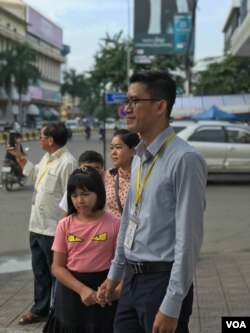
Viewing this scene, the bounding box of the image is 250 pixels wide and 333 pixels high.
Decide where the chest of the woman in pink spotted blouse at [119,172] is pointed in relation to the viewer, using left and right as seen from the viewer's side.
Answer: facing the viewer and to the left of the viewer

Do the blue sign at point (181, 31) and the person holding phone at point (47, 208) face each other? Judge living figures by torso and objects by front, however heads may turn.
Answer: no

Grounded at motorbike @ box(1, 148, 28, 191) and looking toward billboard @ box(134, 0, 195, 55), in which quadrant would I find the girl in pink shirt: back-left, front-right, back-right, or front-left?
back-right

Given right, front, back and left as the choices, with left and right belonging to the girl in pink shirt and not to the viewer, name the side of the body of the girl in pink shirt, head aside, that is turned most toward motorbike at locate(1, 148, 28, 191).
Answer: back

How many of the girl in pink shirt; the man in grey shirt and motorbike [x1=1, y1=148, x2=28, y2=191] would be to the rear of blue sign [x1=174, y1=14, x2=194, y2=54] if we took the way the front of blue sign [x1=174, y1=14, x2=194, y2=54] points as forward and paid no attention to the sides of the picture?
0

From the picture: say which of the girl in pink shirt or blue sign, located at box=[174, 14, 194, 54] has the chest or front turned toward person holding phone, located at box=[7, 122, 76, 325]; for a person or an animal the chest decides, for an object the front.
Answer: the blue sign

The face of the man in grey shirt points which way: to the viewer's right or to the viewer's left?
to the viewer's left

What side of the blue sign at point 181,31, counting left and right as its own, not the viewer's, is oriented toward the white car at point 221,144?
front

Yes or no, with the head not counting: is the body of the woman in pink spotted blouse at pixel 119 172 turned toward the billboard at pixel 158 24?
no

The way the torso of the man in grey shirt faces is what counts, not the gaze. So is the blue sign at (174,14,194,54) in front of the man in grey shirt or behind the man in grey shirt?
behind

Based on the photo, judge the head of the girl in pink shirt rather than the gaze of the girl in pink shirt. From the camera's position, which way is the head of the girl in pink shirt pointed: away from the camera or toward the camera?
toward the camera

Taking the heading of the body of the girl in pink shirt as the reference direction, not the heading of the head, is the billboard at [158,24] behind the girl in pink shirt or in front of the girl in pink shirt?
behind

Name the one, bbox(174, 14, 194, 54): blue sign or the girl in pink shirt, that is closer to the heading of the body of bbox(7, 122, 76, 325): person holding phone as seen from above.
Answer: the girl in pink shirt

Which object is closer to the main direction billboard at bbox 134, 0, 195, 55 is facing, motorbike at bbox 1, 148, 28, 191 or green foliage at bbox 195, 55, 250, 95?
the motorbike

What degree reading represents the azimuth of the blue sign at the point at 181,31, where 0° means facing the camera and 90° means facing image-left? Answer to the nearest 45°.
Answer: approximately 0°

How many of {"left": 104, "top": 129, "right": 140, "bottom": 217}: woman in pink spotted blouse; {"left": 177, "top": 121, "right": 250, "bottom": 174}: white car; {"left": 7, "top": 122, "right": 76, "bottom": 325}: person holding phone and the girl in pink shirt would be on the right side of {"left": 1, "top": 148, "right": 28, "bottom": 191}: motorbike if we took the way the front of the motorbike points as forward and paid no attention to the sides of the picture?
0

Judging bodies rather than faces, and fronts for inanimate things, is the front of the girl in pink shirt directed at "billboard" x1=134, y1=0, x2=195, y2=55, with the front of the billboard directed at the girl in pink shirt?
no
